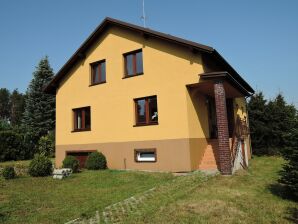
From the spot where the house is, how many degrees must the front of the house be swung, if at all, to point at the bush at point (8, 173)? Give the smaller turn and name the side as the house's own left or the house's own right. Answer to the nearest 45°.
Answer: approximately 135° to the house's own right

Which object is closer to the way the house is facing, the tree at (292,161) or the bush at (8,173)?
the tree

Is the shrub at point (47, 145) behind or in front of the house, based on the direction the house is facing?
behind

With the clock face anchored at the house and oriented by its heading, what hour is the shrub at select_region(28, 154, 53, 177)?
The shrub is roughly at 4 o'clock from the house.

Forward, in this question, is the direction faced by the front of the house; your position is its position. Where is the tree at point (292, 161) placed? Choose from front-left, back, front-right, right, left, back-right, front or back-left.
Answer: front

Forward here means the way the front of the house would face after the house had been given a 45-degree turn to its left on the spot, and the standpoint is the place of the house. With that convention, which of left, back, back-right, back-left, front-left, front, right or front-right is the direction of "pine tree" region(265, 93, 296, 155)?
front-left

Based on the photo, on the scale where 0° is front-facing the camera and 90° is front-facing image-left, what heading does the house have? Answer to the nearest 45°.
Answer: approximately 315°

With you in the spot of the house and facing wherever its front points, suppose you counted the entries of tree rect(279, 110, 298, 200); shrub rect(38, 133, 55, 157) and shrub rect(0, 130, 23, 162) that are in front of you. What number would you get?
1
